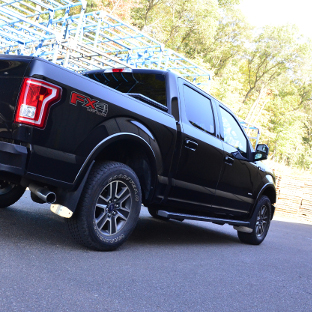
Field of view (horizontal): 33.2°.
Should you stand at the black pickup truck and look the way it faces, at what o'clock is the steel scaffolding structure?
The steel scaffolding structure is roughly at 10 o'clock from the black pickup truck.

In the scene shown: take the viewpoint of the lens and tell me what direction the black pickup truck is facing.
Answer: facing away from the viewer and to the right of the viewer
